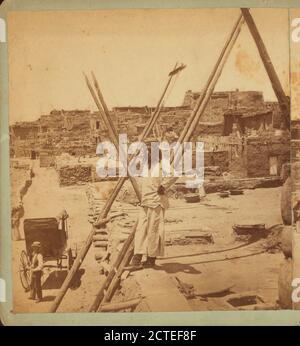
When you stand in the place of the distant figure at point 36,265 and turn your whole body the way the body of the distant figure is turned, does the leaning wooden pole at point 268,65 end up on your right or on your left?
on your left

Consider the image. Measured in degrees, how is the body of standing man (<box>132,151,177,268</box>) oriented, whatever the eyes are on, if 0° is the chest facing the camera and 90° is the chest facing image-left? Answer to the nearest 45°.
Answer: approximately 45°

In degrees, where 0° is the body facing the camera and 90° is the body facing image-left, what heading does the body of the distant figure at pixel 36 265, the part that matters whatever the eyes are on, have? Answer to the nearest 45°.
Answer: approximately 45°
